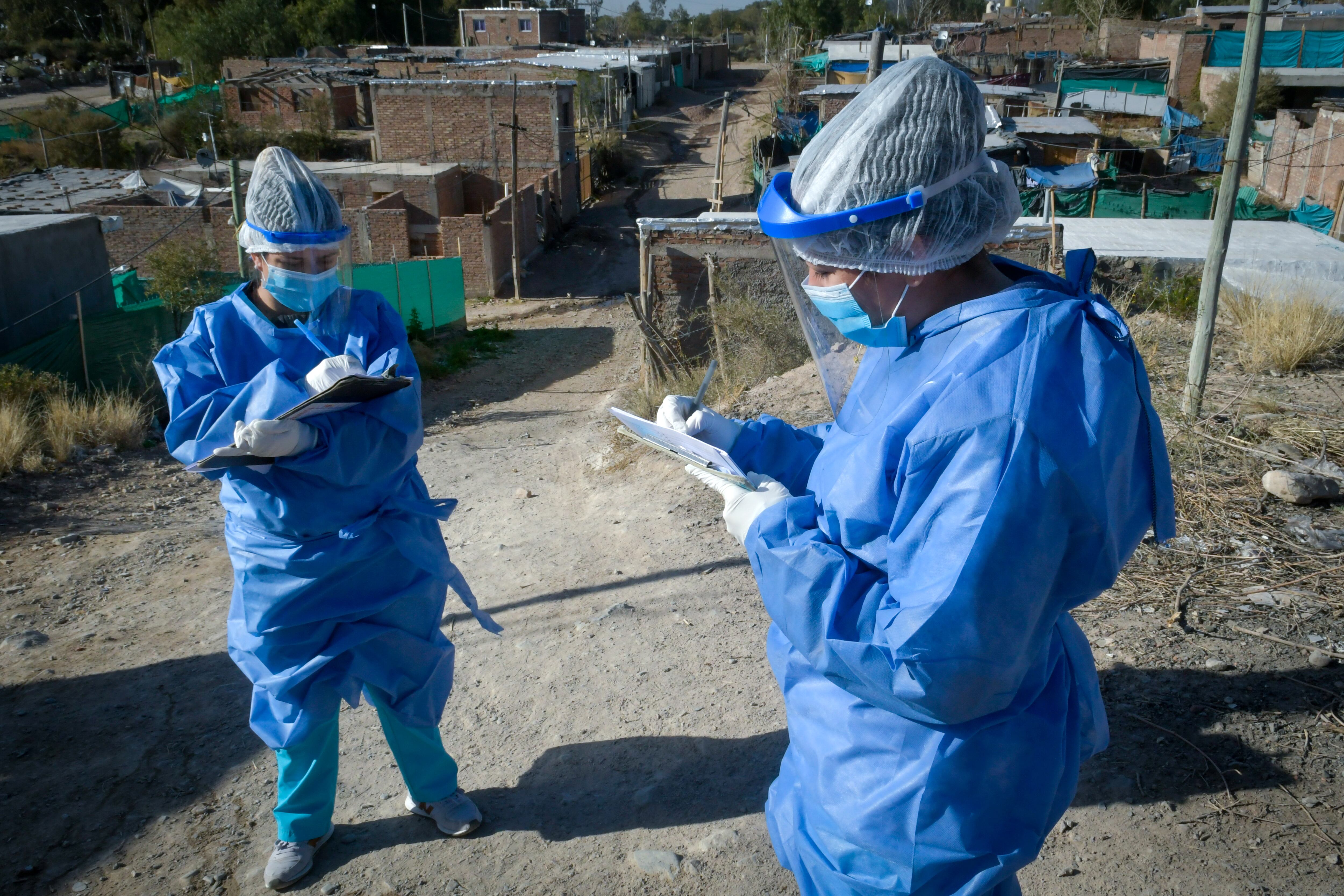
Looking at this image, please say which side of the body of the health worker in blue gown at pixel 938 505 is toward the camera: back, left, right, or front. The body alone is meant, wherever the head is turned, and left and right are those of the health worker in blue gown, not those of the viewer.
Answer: left

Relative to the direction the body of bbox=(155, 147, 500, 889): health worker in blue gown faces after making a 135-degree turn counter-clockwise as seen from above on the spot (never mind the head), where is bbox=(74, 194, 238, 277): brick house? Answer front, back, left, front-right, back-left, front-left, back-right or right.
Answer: front-left

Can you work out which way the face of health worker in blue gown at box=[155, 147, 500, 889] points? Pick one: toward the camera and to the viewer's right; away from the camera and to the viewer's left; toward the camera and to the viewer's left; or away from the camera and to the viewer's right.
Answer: toward the camera and to the viewer's right

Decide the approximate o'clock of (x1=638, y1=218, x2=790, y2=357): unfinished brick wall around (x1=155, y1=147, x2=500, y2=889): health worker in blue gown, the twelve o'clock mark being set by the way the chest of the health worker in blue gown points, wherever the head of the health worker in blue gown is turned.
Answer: The unfinished brick wall is roughly at 7 o'clock from the health worker in blue gown.

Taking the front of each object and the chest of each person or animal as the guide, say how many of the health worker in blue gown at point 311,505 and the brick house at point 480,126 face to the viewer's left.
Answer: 0

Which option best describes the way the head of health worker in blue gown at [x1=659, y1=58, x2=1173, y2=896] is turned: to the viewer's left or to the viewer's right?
to the viewer's left

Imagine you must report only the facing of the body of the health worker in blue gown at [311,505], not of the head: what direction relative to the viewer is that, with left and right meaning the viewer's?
facing the viewer

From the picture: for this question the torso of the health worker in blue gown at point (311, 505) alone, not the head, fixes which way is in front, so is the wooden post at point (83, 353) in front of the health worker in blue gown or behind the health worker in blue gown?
behind

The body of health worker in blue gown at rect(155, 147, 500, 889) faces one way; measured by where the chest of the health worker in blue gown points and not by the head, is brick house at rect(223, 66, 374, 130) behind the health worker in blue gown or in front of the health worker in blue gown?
behind
